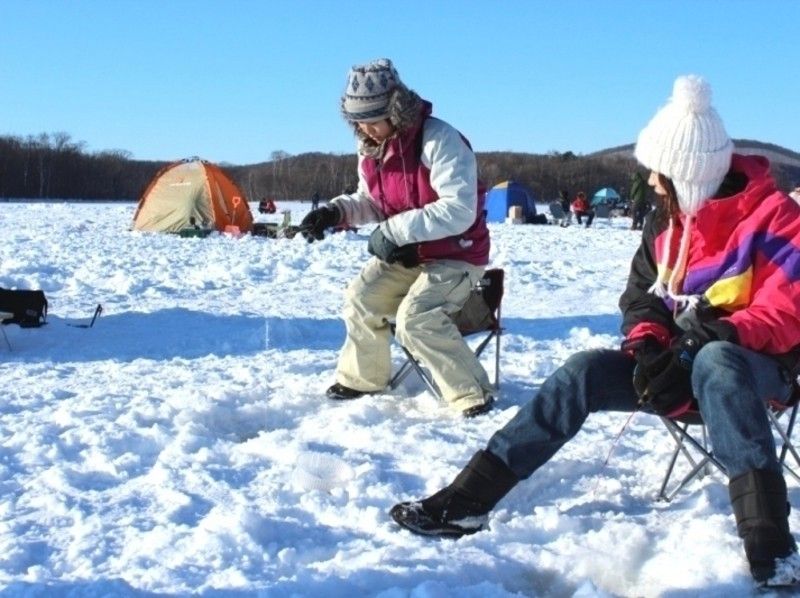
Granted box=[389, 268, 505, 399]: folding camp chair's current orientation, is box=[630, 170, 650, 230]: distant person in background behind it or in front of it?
behind

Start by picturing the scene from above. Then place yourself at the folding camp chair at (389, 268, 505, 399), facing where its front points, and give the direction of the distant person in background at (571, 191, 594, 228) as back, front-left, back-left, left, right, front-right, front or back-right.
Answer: back-right

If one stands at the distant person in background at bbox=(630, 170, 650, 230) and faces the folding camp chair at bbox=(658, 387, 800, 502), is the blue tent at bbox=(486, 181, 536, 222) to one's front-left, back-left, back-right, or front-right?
back-right

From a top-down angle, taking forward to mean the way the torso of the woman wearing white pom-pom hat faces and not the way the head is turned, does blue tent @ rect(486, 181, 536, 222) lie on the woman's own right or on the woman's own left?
on the woman's own right

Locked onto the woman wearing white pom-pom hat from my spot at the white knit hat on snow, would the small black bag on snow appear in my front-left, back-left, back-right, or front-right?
back-left

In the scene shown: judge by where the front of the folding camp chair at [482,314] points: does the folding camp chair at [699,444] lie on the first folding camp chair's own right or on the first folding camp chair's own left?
on the first folding camp chair's own left

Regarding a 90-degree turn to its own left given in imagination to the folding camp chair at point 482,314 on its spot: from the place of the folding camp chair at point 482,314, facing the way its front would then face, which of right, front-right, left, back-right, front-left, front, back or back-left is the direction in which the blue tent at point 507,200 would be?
back-left

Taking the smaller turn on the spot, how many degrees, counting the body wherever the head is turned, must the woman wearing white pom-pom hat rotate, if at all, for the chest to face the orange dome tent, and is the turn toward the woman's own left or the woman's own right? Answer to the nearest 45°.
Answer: approximately 90° to the woman's own right

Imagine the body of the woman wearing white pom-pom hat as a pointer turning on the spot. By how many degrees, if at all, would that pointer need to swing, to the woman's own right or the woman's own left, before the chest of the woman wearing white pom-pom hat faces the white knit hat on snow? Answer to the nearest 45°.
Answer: approximately 45° to the woman's own right

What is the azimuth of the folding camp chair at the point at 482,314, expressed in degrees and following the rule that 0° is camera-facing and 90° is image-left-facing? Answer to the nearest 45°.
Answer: approximately 45°

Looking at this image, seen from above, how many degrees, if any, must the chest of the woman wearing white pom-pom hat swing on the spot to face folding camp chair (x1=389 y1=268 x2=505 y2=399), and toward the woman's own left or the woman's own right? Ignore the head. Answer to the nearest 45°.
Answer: approximately 90° to the woman's own right
